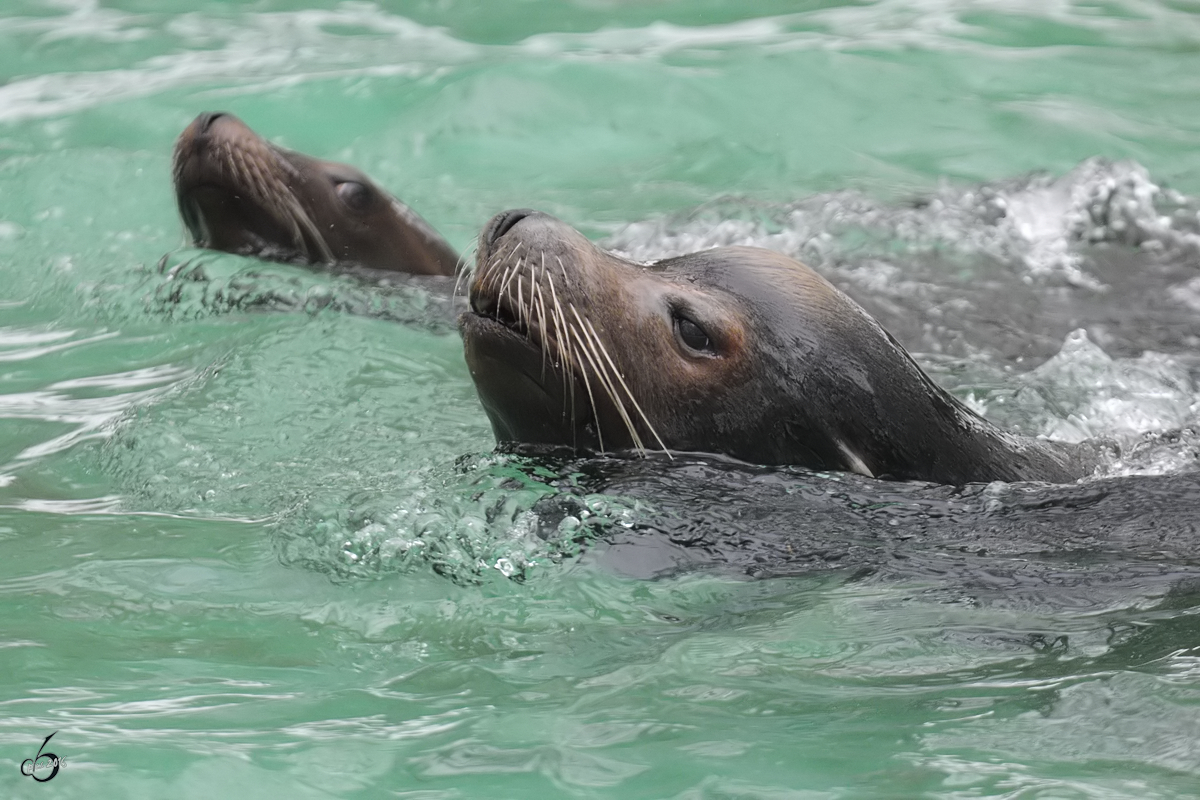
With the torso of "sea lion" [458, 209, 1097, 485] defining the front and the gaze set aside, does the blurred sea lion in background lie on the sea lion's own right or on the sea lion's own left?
on the sea lion's own right

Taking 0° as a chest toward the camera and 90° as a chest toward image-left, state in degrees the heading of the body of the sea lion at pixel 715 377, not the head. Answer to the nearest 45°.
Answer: approximately 90°
